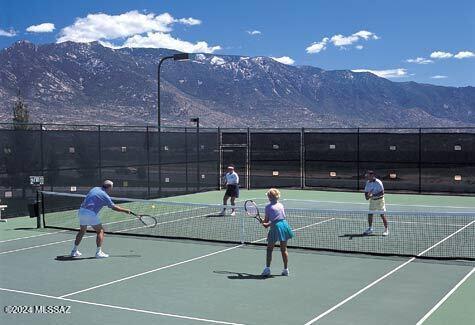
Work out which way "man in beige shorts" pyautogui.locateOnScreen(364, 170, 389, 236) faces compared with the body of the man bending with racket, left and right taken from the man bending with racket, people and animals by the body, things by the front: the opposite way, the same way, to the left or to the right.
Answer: the opposite way

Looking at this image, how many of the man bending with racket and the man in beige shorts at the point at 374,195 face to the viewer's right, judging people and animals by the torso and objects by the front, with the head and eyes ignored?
1

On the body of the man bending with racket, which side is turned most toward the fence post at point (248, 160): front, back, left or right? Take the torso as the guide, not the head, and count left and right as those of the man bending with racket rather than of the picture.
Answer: front

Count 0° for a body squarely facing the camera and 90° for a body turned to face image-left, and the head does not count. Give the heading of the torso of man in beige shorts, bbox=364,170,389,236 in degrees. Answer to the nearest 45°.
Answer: approximately 45°

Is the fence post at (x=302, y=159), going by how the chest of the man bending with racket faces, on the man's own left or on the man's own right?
on the man's own left

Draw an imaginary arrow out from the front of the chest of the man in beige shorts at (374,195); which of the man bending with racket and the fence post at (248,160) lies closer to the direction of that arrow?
the man bending with racket

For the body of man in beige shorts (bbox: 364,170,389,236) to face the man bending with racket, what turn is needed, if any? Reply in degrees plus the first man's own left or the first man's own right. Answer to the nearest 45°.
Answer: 0° — they already face them

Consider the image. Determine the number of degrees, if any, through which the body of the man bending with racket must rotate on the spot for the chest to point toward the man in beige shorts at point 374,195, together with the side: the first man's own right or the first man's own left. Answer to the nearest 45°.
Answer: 0° — they already face them

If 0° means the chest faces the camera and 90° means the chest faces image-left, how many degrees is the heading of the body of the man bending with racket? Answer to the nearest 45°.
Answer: approximately 270°

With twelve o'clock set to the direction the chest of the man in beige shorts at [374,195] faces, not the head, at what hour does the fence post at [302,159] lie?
The fence post is roughly at 4 o'clock from the man in beige shorts.

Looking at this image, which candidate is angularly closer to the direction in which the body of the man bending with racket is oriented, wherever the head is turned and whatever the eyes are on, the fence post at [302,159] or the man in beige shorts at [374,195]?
the man in beige shorts

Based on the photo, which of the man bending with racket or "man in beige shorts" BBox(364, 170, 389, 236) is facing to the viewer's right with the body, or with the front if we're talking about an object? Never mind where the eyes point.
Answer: the man bending with racket
